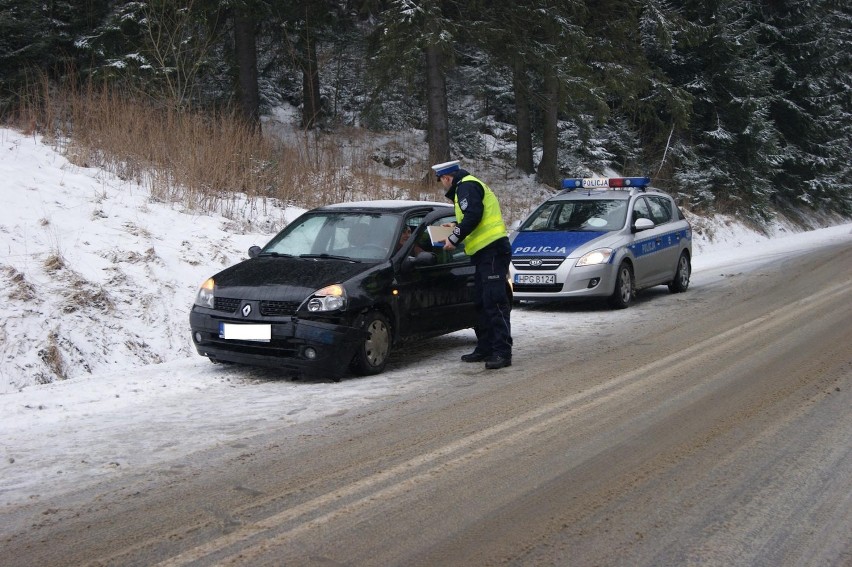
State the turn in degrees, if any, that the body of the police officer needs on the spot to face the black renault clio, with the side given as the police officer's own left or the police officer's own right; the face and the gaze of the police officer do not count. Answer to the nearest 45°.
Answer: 0° — they already face it

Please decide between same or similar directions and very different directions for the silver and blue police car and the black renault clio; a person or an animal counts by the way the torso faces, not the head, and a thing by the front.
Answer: same or similar directions

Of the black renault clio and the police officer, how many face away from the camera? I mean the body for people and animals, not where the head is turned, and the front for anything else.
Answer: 0

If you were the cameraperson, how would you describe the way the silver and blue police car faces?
facing the viewer and to the left of the viewer

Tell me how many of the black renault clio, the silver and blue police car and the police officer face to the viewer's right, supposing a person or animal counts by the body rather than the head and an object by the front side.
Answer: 0

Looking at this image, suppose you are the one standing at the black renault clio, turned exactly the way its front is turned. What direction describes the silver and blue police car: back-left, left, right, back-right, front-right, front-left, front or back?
back

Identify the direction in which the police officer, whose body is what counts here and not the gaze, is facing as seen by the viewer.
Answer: to the viewer's left

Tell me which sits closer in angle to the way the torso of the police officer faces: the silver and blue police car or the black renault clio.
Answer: the black renault clio

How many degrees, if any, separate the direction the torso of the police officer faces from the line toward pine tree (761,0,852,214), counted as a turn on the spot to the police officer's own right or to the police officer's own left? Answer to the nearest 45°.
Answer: approximately 135° to the police officer's own right

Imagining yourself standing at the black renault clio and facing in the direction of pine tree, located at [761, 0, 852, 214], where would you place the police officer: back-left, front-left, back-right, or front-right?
front-right

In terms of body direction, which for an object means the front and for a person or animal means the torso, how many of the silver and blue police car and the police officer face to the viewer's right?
0

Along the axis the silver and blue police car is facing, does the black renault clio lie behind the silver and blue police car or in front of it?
in front

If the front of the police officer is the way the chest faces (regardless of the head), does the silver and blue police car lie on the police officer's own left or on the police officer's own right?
on the police officer's own right

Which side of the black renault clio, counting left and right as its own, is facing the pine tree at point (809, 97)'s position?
back
